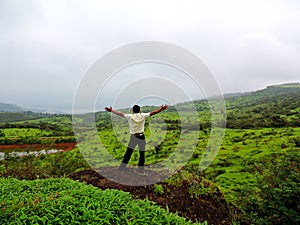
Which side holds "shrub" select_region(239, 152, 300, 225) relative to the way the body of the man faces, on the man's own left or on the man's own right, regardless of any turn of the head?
on the man's own right

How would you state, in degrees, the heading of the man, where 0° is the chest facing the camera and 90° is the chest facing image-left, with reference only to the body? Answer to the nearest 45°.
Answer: approximately 180°
